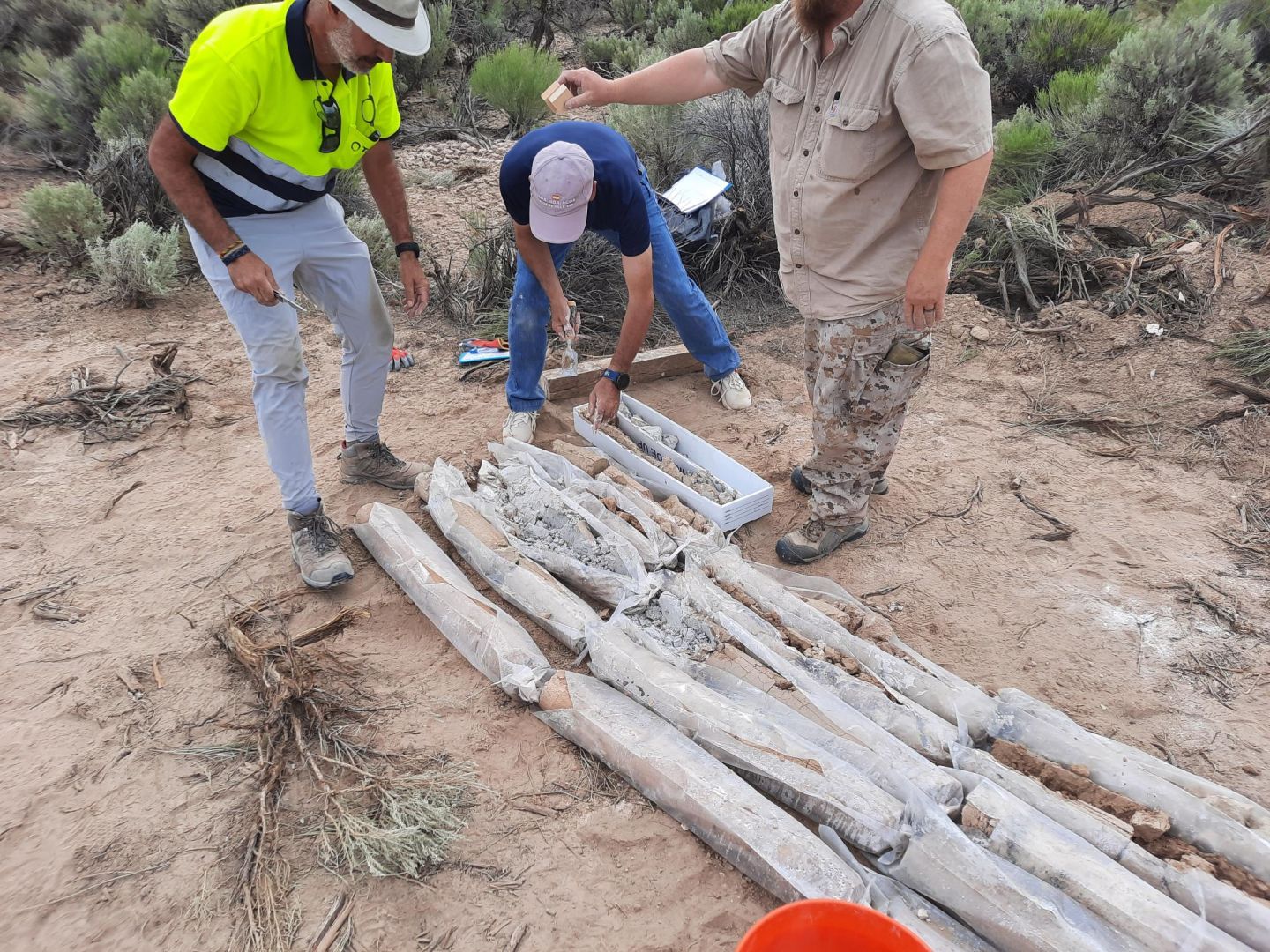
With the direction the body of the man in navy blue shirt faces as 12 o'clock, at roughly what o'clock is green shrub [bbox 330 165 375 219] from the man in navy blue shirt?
The green shrub is roughly at 5 o'clock from the man in navy blue shirt.

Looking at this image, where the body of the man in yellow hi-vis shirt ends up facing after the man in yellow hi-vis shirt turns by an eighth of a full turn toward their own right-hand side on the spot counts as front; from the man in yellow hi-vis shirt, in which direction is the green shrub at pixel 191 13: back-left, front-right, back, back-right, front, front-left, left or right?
back

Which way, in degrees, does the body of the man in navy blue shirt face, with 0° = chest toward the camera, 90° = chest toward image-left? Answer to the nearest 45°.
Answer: approximately 0°

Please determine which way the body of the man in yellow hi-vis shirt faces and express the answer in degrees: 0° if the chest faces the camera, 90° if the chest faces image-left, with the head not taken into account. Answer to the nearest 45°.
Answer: approximately 315°

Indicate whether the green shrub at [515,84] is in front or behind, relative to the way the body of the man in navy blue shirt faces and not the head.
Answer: behind

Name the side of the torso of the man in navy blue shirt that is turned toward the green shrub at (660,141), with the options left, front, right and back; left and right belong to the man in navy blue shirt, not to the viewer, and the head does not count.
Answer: back

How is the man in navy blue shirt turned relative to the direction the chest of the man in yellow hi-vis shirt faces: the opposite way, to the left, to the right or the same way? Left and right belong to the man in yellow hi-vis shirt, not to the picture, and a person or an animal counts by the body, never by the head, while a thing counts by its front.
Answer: to the right

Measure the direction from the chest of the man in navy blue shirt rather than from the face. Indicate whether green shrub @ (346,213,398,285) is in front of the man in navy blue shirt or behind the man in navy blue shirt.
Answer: behind

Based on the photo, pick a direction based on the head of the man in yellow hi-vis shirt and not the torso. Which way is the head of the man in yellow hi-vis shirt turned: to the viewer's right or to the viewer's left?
to the viewer's right

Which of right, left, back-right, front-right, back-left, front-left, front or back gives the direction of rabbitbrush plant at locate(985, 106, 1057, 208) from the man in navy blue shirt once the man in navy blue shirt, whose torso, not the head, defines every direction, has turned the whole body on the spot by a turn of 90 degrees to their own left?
front-left

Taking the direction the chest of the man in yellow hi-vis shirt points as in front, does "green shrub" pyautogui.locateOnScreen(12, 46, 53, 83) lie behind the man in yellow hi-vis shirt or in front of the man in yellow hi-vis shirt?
behind

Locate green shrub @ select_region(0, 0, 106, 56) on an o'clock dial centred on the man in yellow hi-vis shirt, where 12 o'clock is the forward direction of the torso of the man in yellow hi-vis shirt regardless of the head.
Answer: The green shrub is roughly at 7 o'clock from the man in yellow hi-vis shirt.
